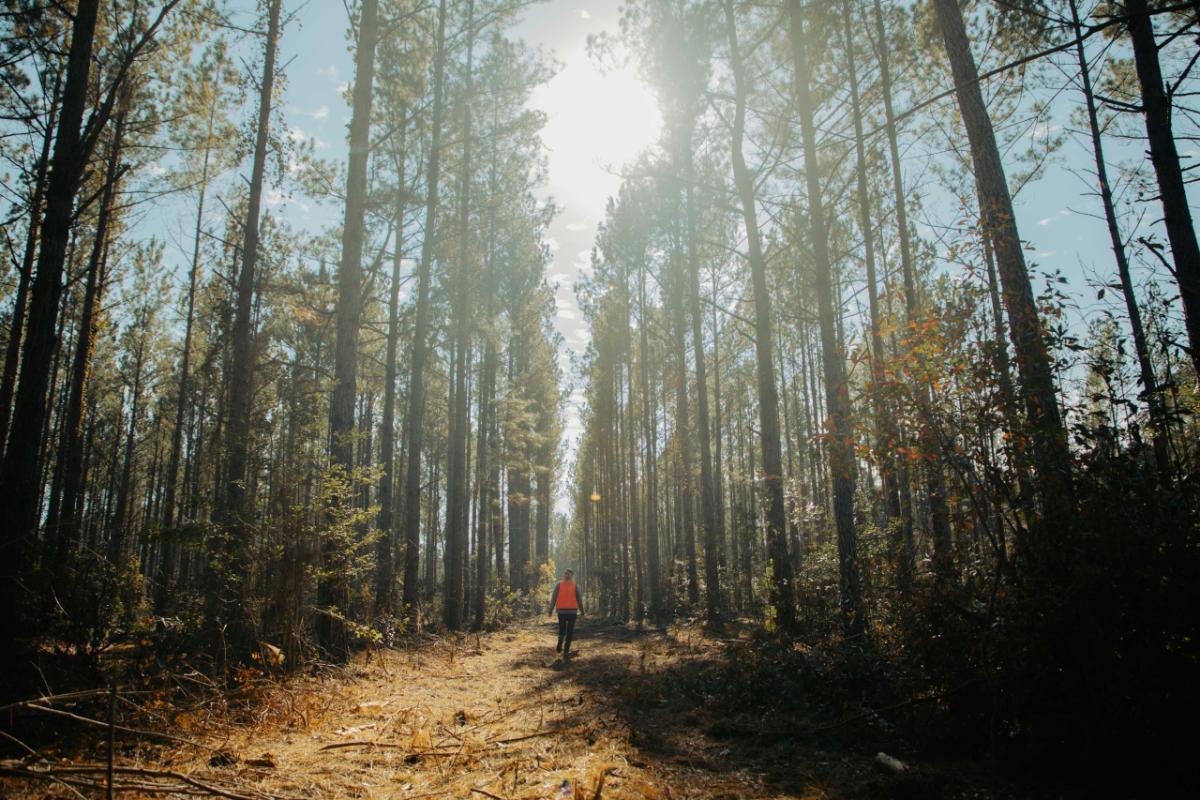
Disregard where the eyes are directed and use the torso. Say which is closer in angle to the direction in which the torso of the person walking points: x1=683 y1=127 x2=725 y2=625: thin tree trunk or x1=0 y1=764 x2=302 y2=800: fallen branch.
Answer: the thin tree trunk

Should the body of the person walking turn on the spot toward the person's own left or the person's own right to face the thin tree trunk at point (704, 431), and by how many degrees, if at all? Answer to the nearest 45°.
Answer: approximately 45° to the person's own right

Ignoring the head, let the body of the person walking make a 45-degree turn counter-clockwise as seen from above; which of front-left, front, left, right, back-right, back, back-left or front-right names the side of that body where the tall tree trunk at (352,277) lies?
left

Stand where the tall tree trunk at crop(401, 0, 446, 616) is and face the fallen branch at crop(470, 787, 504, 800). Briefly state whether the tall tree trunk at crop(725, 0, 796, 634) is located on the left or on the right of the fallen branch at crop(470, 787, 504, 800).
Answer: left

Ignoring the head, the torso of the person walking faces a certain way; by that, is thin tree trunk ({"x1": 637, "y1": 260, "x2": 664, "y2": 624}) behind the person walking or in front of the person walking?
in front

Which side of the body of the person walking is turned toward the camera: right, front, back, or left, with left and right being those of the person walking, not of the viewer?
back

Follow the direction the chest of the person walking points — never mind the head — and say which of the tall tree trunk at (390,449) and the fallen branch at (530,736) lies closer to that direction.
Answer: the tall tree trunk

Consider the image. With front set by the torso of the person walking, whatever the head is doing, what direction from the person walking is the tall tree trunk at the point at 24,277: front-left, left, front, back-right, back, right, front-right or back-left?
left
